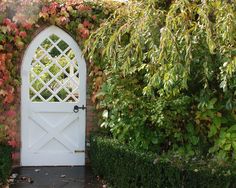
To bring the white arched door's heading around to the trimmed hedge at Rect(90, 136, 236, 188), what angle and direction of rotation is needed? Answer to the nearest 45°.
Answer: approximately 45° to its left

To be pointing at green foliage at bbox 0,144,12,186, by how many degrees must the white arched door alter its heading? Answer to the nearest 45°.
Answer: approximately 45° to its right

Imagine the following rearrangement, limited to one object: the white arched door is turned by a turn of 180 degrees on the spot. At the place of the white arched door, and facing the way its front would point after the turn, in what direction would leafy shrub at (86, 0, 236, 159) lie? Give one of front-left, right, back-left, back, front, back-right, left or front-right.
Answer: back-right

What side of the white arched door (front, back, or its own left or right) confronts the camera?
front
